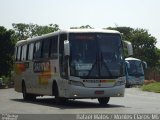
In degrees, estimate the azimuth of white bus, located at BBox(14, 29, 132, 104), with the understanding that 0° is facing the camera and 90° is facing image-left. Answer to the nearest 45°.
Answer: approximately 315°
